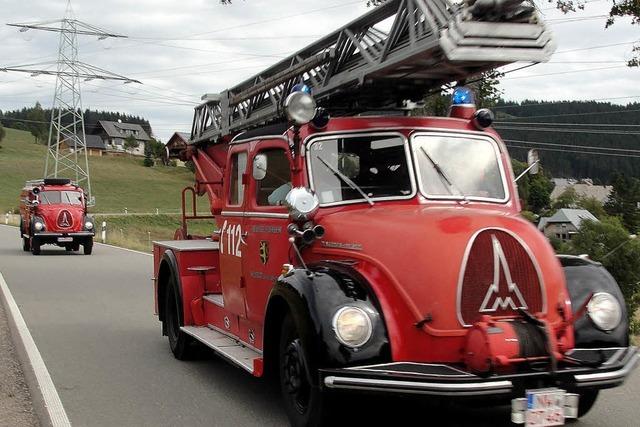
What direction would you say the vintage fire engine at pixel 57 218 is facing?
toward the camera

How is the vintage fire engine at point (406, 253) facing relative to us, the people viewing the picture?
facing the viewer and to the right of the viewer

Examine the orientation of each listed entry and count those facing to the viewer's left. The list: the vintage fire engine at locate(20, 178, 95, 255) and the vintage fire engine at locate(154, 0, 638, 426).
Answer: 0

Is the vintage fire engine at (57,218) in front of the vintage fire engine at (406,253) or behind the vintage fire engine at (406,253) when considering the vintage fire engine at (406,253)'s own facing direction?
behind

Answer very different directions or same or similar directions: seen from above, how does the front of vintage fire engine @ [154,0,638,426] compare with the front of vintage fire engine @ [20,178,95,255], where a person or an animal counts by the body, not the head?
same or similar directions

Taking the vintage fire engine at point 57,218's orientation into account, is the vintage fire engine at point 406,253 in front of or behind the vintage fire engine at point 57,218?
in front
